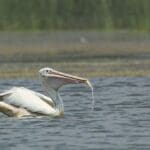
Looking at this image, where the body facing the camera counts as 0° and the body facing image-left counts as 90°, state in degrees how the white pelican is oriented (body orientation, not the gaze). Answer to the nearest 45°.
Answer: approximately 270°
